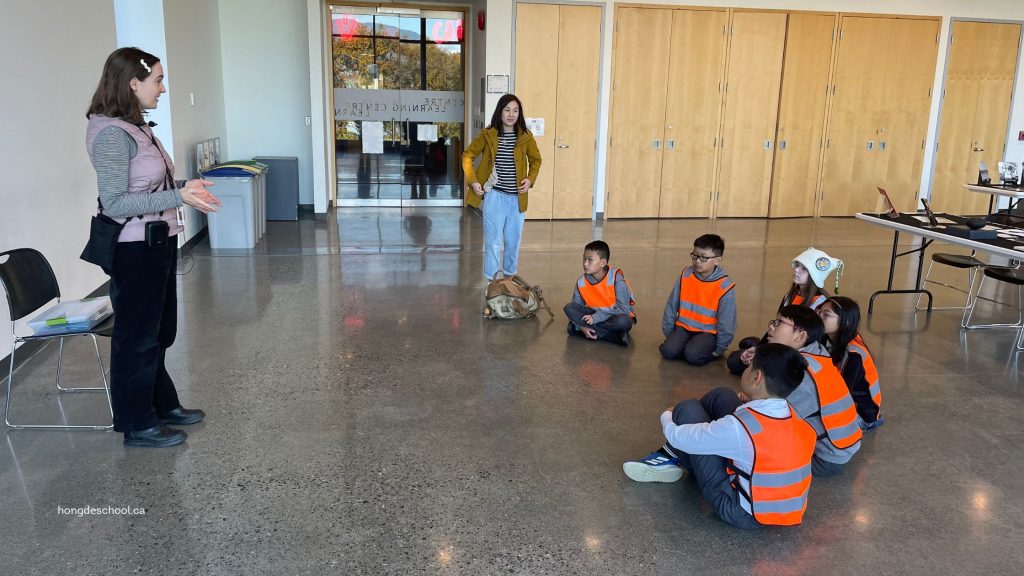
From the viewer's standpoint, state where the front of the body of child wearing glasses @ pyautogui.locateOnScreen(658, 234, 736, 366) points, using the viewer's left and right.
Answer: facing the viewer and to the left of the viewer

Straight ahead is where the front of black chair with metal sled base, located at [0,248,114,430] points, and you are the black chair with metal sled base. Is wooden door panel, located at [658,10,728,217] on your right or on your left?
on your left

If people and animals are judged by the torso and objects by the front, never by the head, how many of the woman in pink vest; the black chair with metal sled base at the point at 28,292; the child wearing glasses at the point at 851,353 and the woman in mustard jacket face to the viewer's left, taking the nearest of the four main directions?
1

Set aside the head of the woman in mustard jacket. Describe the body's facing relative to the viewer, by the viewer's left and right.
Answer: facing the viewer

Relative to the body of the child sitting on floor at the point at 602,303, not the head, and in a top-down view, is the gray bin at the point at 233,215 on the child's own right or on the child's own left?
on the child's own right

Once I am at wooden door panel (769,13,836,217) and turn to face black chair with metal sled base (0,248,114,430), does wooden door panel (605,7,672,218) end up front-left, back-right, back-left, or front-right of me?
front-right

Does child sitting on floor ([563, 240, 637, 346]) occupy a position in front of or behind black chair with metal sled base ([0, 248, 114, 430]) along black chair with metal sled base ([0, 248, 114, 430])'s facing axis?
in front

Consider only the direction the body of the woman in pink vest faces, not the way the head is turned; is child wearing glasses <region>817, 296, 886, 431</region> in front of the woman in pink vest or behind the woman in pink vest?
in front

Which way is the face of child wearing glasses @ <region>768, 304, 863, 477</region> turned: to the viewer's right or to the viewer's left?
to the viewer's left

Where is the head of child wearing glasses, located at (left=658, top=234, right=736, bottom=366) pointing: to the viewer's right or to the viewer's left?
to the viewer's left

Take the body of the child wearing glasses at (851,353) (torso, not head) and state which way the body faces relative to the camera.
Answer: to the viewer's left

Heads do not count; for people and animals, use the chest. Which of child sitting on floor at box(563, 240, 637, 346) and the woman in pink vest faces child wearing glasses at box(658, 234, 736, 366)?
the woman in pink vest

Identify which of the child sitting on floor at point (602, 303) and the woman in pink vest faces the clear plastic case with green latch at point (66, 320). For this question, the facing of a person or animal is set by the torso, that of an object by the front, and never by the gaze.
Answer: the child sitting on floor

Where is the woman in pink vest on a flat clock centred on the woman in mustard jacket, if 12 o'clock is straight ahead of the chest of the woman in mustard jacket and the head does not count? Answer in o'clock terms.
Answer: The woman in pink vest is roughly at 1 o'clock from the woman in mustard jacket.

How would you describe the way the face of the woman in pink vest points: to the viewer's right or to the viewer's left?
to the viewer's right

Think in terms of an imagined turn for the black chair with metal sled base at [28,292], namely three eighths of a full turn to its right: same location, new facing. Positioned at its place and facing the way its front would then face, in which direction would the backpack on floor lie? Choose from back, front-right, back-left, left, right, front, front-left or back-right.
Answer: back

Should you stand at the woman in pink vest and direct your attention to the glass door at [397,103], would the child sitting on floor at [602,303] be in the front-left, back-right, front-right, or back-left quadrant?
front-right

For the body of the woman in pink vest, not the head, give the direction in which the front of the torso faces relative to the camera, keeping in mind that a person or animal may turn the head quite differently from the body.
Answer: to the viewer's right

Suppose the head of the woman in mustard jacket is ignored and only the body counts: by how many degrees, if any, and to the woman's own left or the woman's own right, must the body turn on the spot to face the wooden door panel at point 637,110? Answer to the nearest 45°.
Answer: approximately 180°
